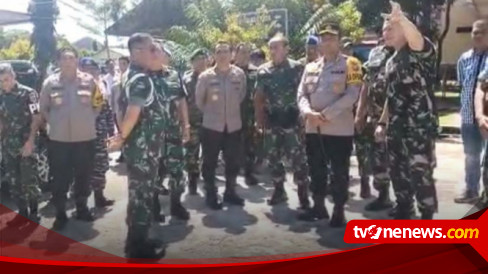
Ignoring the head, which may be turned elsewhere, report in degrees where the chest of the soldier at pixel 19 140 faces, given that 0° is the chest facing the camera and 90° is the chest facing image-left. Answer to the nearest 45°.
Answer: approximately 45°

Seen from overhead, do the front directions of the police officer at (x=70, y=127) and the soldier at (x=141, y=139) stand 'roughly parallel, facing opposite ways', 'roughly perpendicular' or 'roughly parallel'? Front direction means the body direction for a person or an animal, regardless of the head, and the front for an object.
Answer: roughly perpendicular

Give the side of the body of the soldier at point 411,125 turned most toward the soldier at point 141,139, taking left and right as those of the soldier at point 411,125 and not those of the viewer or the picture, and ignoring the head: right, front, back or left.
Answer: front

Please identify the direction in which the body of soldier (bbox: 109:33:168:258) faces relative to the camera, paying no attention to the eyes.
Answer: to the viewer's right

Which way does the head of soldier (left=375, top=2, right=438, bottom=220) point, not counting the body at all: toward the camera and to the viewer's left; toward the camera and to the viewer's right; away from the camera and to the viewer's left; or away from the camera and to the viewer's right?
toward the camera and to the viewer's left

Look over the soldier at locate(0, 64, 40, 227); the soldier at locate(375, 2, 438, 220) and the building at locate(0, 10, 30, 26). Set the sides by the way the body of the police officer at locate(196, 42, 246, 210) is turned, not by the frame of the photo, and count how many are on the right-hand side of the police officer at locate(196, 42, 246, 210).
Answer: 2

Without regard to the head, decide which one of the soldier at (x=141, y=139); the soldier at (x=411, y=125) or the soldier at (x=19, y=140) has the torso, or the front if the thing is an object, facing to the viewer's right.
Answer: the soldier at (x=141, y=139)
